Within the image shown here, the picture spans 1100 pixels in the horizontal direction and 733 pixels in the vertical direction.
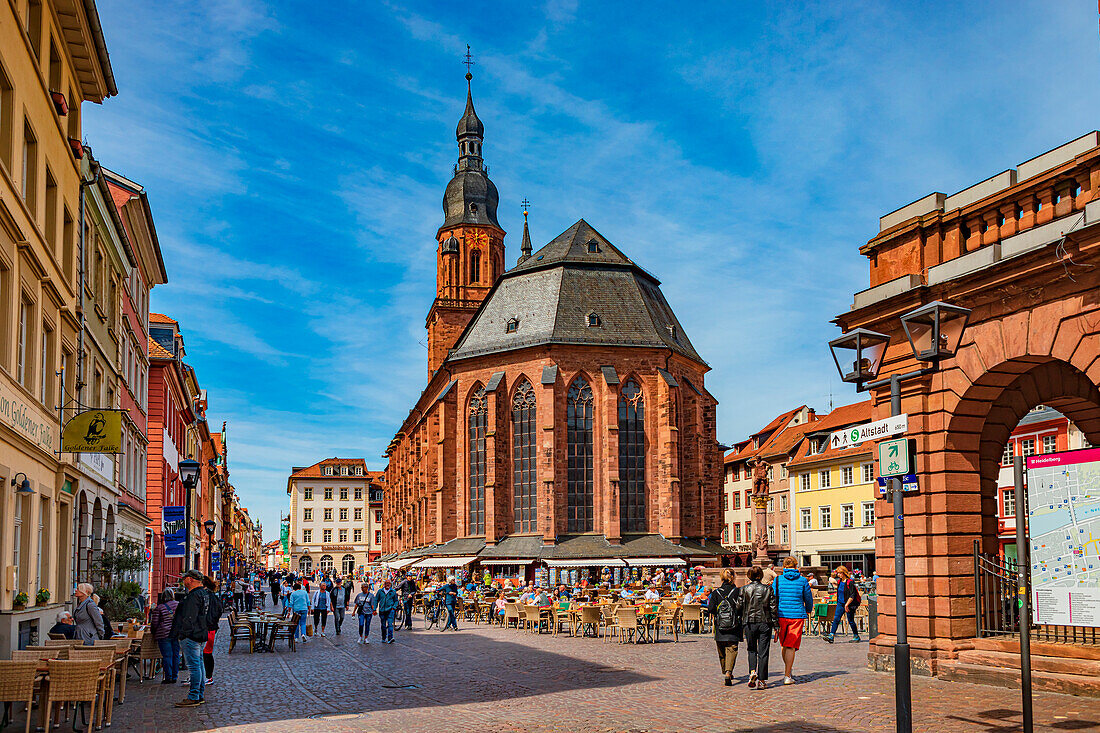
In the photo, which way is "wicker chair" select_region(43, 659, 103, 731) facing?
away from the camera

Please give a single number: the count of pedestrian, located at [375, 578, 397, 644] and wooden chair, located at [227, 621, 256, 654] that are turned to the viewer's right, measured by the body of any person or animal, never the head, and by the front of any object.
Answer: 1

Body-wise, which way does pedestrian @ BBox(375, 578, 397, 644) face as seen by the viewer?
toward the camera

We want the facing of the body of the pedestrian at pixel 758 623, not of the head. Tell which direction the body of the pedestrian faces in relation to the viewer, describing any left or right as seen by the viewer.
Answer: facing away from the viewer

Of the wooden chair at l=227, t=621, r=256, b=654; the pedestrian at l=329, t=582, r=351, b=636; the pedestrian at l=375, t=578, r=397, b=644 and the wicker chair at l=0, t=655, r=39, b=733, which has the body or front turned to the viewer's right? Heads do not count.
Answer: the wooden chair at l=227, t=621, r=256, b=654

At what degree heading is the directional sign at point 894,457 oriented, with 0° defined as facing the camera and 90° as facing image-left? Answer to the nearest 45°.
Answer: approximately 0°

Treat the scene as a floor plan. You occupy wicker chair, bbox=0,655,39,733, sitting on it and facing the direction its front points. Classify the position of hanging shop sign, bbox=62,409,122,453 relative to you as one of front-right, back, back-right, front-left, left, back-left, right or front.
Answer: front

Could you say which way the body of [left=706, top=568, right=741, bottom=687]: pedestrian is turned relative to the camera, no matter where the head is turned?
away from the camera

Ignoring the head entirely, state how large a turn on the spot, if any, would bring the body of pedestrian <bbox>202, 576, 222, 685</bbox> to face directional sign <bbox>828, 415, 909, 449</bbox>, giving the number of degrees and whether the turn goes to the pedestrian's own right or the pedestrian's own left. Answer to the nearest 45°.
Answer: approximately 135° to the pedestrian's own left
